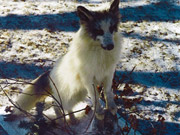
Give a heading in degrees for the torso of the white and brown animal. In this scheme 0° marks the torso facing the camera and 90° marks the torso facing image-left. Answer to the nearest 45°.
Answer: approximately 315°
